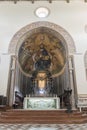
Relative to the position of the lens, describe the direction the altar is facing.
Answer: facing the viewer
